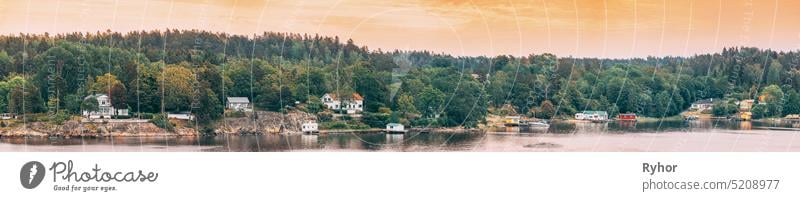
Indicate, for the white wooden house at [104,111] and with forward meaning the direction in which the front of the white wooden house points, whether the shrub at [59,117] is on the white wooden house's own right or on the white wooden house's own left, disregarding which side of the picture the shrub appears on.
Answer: on the white wooden house's own right

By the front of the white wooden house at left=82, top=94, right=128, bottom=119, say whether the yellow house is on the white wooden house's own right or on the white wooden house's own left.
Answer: on the white wooden house's own left

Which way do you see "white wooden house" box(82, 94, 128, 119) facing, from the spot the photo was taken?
facing the viewer
